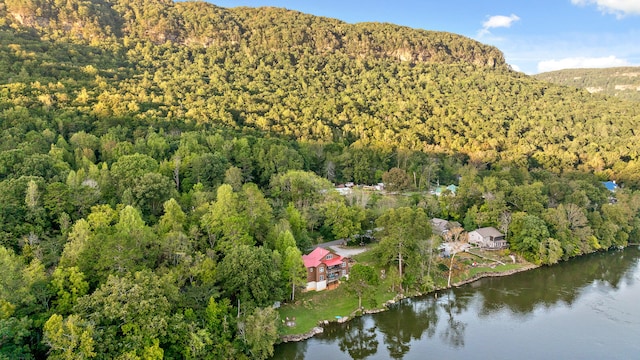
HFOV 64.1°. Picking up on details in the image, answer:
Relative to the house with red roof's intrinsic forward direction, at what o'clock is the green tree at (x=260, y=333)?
The green tree is roughly at 2 o'clock from the house with red roof.

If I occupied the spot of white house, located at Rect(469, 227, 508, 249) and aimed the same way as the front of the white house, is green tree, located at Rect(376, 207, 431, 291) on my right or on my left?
on my right

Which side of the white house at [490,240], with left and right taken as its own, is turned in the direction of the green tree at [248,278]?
right

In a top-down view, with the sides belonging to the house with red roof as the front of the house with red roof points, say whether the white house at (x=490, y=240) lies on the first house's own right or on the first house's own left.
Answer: on the first house's own left

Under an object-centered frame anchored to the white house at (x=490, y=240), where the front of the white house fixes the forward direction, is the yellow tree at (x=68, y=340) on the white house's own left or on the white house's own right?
on the white house's own right

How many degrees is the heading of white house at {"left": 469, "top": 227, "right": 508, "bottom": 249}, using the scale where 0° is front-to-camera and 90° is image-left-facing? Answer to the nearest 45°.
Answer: approximately 315°
